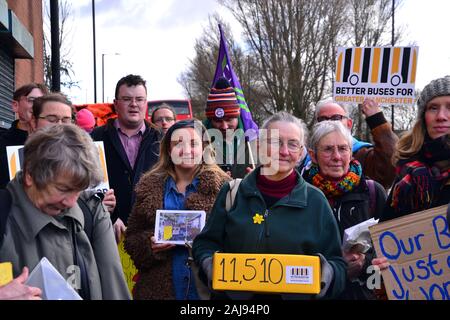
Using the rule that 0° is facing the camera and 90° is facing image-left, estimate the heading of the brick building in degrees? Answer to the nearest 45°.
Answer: approximately 270°

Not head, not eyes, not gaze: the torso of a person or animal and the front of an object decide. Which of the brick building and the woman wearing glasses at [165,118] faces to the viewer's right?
the brick building

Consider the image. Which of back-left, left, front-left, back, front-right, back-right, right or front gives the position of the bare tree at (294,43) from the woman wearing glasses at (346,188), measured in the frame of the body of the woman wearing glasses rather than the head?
back

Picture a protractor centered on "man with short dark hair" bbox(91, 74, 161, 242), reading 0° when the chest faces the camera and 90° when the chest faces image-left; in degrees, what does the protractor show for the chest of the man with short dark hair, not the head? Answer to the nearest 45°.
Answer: approximately 0°

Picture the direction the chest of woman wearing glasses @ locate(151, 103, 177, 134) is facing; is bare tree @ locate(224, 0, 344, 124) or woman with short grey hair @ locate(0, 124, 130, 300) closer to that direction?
the woman with short grey hair

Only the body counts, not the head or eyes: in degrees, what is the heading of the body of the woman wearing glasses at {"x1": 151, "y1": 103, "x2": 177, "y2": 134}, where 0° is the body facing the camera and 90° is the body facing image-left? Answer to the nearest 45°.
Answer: approximately 0°

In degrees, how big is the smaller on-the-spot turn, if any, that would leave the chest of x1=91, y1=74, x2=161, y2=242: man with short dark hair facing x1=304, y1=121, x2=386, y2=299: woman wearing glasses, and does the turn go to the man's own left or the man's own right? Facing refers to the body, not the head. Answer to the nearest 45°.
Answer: approximately 45° to the man's own left
